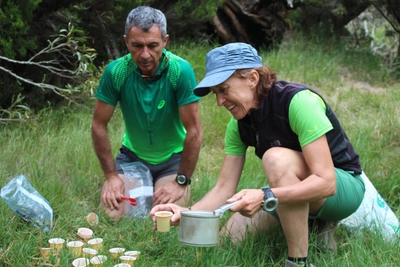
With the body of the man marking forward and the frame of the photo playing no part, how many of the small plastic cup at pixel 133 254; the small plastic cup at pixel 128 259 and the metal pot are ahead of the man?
3

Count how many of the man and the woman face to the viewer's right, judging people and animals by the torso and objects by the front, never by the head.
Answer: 0

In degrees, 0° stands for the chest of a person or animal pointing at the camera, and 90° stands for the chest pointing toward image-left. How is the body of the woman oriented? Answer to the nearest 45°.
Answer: approximately 45°

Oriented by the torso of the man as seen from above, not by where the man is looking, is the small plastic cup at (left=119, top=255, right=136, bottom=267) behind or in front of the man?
in front

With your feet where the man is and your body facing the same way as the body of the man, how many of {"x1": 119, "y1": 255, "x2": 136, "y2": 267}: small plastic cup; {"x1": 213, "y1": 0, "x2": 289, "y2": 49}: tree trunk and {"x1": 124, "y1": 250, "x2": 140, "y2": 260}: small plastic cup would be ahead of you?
2

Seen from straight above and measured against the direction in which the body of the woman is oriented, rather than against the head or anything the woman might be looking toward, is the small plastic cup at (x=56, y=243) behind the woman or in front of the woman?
in front

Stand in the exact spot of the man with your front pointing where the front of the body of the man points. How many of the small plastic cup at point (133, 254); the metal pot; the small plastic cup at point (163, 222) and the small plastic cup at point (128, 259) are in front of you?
4

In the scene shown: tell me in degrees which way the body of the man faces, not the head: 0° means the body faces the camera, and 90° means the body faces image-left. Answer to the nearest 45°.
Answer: approximately 0°

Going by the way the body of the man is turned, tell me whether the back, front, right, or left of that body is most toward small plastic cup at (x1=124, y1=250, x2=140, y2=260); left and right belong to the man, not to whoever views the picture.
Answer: front

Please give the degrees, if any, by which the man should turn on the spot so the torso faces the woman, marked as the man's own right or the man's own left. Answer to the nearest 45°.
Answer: approximately 45° to the man's own left

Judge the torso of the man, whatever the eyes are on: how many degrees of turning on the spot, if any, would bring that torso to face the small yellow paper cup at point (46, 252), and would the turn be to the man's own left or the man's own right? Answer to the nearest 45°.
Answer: approximately 45° to the man's own right
